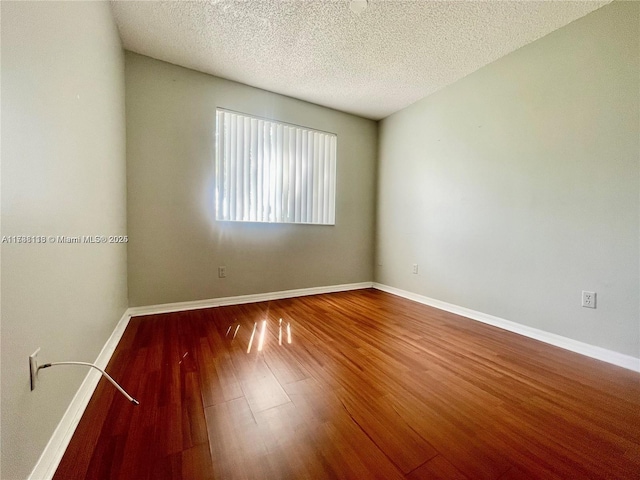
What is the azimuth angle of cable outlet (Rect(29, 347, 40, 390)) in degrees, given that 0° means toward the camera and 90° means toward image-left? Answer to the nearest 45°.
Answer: approximately 270°
